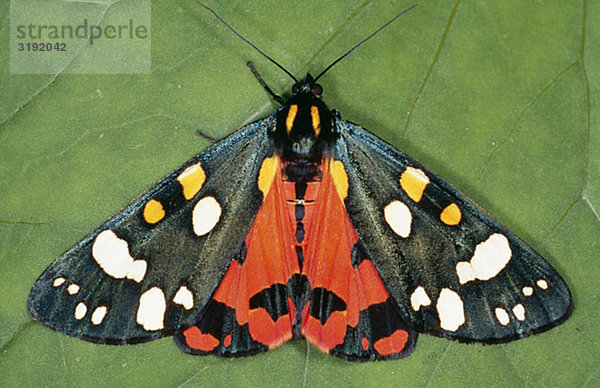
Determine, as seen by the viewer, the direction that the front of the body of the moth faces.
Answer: away from the camera
